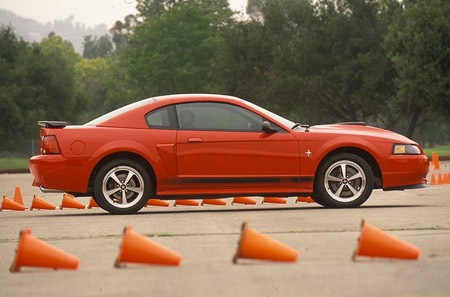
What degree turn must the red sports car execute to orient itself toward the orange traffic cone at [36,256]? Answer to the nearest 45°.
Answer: approximately 90° to its right

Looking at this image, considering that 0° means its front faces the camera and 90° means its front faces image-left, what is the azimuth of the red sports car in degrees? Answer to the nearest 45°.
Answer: approximately 270°

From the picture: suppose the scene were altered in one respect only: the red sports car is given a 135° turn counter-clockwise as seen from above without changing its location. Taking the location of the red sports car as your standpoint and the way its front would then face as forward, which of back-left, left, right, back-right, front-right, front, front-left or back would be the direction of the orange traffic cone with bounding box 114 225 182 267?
back-left

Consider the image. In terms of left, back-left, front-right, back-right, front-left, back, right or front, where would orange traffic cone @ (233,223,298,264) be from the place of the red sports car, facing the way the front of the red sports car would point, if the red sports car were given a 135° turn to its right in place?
front-left

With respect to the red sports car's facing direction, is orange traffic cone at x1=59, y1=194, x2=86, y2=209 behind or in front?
behind
